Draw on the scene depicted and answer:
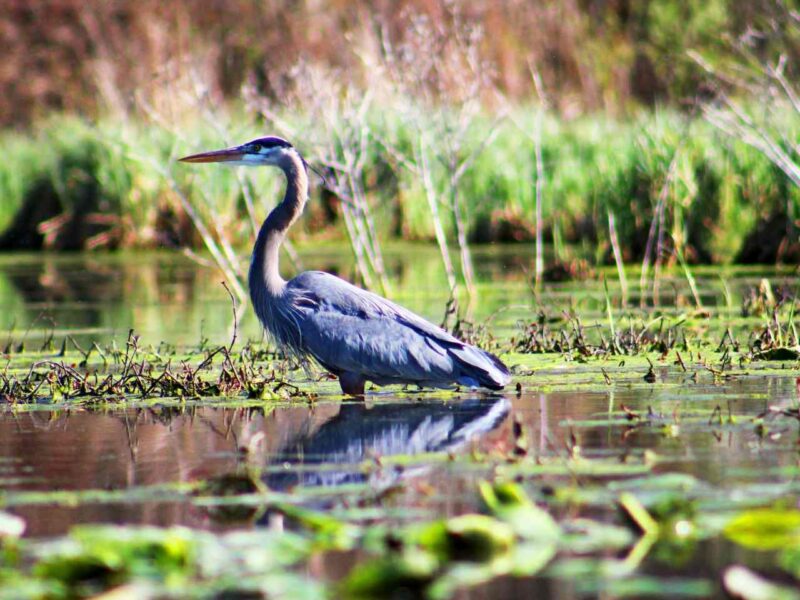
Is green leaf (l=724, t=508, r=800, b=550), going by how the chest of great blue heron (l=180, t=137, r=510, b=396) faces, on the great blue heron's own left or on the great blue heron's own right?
on the great blue heron's own left

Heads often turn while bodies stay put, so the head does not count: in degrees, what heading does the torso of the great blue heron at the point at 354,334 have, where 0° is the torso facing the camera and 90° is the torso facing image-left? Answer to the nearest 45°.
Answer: approximately 90°
